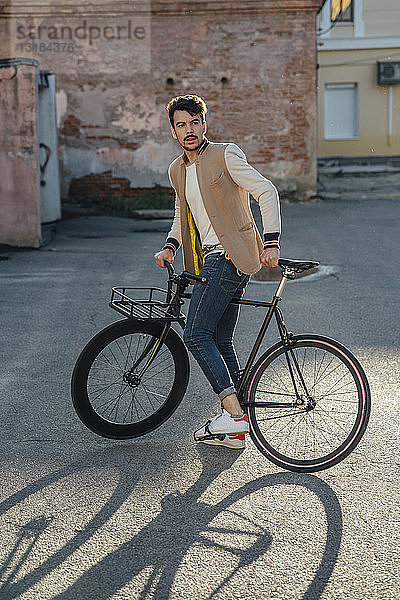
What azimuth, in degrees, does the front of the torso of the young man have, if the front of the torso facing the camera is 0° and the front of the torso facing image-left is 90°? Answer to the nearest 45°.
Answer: approximately 45°
